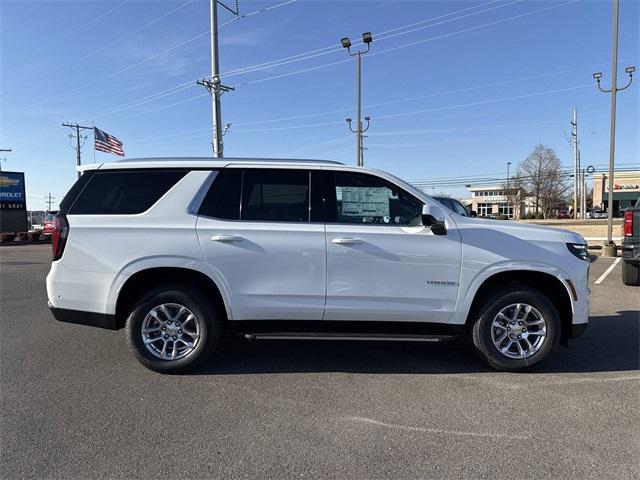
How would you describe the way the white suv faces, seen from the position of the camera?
facing to the right of the viewer

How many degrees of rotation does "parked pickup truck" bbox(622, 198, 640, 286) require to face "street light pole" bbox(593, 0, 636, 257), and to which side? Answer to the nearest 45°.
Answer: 0° — it already faces it

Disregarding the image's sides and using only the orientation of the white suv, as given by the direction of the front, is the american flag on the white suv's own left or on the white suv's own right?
on the white suv's own left

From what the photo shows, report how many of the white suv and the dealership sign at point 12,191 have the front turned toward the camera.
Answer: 1

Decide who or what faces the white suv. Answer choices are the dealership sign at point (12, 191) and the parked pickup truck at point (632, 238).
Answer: the dealership sign

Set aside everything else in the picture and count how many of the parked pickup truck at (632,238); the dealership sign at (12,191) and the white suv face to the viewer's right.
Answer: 1

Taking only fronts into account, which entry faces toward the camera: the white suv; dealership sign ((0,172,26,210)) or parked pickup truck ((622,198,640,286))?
the dealership sign

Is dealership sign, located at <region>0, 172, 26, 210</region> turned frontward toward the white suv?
yes

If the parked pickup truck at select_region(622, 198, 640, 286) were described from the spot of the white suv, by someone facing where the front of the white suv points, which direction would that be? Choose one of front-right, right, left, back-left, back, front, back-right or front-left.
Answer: front-left

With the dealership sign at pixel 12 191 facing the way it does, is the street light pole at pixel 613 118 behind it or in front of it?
in front

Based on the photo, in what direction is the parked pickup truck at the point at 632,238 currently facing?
away from the camera

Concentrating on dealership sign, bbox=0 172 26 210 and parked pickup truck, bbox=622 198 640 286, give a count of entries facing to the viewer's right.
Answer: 0

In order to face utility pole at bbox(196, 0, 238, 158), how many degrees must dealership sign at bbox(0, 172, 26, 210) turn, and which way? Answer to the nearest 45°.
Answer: approximately 45° to its left
